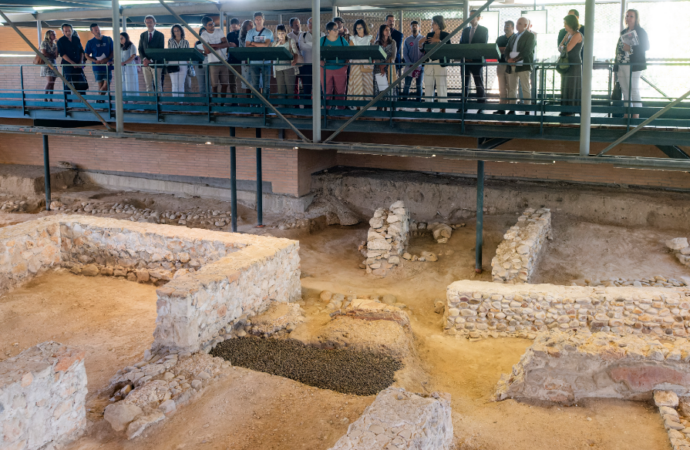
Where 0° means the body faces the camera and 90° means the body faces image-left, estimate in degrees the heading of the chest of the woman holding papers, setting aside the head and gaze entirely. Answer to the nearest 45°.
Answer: approximately 45°

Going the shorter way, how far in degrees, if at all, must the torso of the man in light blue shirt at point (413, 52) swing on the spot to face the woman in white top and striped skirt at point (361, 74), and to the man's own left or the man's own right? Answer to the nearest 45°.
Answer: approximately 90° to the man's own right

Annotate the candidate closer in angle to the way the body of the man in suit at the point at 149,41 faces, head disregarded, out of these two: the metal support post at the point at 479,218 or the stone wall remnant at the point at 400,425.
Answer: the stone wall remnant

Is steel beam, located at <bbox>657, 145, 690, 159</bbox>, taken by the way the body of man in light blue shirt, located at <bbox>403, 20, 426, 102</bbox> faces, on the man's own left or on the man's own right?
on the man's own left

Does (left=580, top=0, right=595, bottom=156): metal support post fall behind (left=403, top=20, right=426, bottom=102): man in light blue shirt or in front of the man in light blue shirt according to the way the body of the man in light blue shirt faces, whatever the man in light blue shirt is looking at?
in front

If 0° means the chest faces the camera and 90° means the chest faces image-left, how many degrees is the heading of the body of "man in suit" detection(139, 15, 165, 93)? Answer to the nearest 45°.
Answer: approximately 0°

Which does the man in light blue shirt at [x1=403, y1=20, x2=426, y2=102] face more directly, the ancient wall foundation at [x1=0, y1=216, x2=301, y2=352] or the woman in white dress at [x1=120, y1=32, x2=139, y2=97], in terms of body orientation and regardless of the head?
the ancient wall foundation

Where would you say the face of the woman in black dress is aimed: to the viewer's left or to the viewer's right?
to the viewer's left
